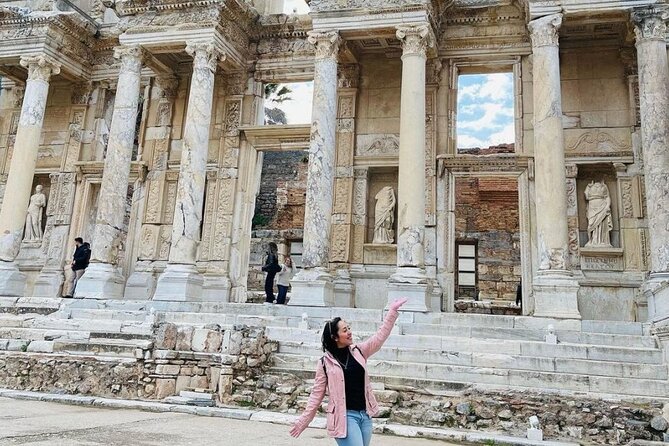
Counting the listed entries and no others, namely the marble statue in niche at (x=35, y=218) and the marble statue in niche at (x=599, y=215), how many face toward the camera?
2

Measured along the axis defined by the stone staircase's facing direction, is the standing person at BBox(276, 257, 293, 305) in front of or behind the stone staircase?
behind

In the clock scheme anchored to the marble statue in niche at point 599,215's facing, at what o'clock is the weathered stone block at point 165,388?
The weathered stone block is roughly at 1 o'clock from the marble statue in niche.

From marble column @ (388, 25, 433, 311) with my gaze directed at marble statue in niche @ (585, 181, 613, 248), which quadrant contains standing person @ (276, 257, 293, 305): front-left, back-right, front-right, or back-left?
back-left

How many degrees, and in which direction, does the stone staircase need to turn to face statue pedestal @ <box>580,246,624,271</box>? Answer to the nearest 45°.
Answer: approximately 135° to its left

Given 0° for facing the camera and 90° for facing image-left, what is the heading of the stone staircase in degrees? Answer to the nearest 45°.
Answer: approximately 0°
